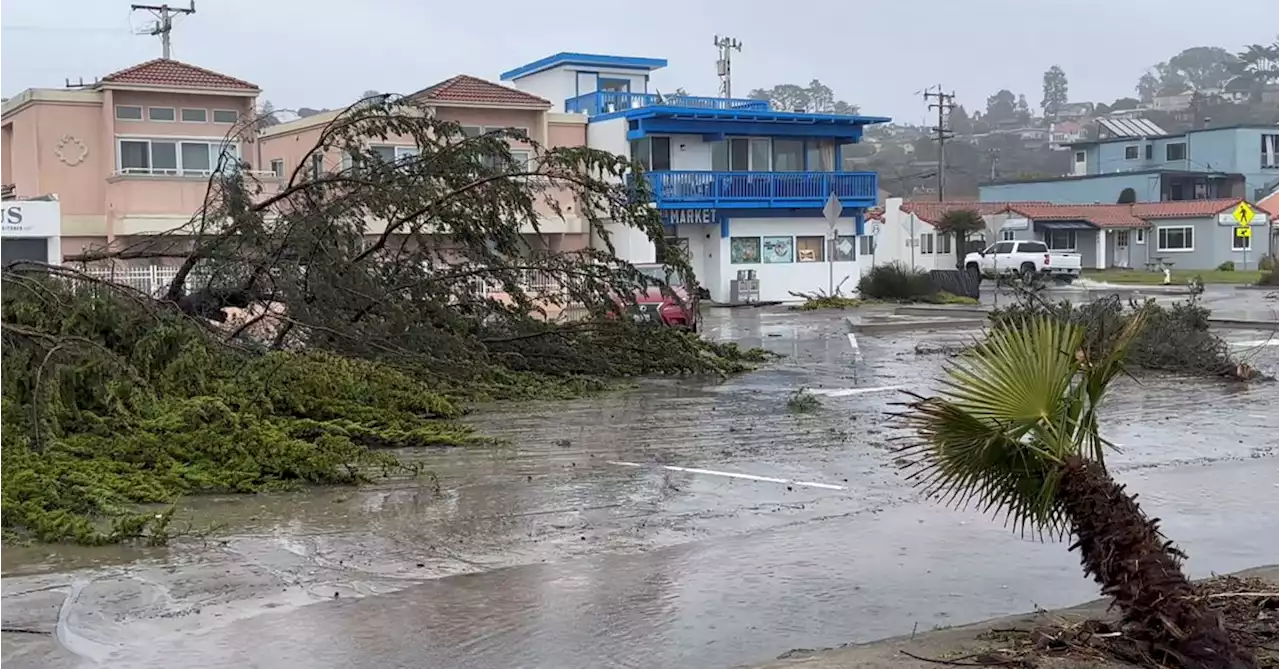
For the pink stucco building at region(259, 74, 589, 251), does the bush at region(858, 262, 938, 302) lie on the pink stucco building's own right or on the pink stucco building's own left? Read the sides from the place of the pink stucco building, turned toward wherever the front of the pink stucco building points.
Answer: on the pink stucco building's own left

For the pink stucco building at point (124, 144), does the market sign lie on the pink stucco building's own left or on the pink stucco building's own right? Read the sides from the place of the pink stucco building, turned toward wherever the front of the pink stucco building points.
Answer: on the pink stucco building's own left

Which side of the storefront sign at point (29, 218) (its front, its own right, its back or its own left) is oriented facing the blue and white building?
left

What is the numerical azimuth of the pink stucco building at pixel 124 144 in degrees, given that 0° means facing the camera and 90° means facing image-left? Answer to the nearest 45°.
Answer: approximately 0°
